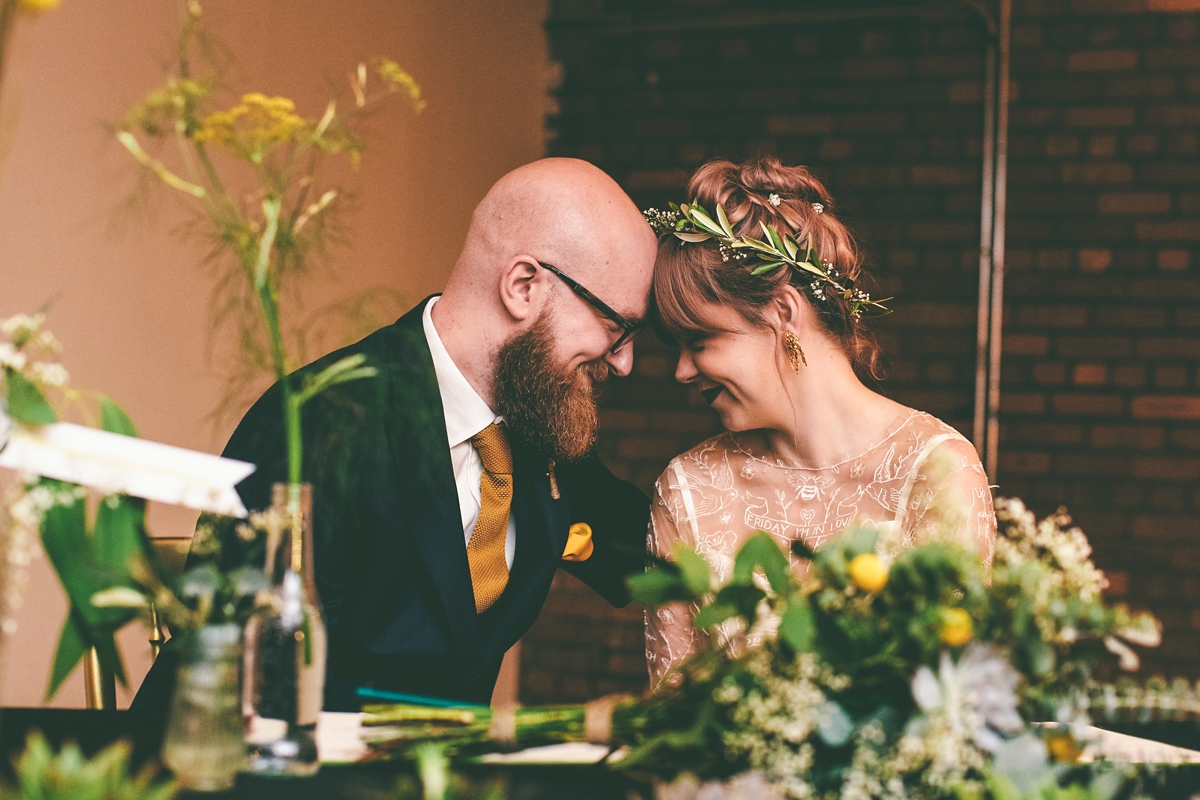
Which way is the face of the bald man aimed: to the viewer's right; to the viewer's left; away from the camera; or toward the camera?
to the viewer's right

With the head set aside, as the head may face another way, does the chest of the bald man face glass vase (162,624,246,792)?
no

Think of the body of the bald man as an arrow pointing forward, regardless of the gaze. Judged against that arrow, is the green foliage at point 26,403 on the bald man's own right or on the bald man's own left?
on the bald man's own right

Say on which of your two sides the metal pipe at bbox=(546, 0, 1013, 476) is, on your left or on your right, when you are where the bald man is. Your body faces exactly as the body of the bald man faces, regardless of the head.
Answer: on your left

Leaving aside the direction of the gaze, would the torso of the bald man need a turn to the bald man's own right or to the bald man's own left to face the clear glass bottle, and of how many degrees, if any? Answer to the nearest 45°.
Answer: approximately 45° to the bald man's own right

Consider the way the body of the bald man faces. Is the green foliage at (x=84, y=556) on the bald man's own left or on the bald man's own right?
on the bald man's own right

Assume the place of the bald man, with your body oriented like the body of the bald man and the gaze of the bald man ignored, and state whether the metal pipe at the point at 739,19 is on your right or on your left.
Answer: on your left

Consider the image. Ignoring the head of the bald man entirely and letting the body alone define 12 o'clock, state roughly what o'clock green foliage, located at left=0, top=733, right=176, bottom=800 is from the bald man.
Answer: The green foliage is roughly at 2 o'clock from the bald man.

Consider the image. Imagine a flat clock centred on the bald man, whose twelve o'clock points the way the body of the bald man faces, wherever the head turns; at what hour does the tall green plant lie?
The tall green plant is roughly at 2 o'clock from the bald man.

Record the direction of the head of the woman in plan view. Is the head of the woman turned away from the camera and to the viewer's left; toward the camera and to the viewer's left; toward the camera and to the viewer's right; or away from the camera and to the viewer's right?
toward the camera and to the viewer's left

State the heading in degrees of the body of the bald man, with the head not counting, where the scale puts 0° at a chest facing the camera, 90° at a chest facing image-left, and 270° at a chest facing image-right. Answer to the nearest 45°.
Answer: approximately 315°
